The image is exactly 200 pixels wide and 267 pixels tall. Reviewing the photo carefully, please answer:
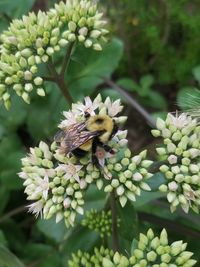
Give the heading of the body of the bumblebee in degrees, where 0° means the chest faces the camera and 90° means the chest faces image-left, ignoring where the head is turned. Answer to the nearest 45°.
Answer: approximately 270°
